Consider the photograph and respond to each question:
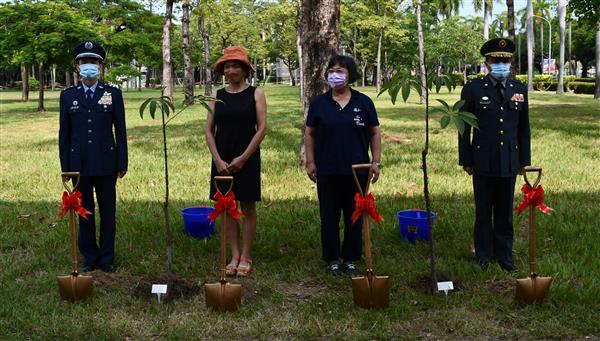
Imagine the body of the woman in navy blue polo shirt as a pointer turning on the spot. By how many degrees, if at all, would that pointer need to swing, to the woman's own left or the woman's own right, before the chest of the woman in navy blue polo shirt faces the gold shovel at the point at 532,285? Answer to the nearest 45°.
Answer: approximately 45° to the woman's own left

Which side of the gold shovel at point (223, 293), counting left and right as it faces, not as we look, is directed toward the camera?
front

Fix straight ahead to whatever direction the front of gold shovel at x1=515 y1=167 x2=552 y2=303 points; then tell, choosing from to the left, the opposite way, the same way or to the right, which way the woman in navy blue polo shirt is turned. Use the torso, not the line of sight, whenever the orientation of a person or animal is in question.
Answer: the same way

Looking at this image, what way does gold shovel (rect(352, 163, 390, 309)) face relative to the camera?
toward the camera

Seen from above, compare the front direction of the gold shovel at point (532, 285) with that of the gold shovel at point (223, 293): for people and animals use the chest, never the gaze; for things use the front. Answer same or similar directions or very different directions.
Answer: same or similar directions

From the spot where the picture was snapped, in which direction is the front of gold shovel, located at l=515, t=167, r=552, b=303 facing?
facing the viewer

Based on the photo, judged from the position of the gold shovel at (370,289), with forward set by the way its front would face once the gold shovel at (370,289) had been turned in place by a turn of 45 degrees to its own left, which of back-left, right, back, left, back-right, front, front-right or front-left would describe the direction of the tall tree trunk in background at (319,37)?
back-left

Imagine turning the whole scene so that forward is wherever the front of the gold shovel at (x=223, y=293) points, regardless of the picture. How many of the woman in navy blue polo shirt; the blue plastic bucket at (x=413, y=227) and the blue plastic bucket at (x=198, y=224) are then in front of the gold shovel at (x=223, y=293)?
0

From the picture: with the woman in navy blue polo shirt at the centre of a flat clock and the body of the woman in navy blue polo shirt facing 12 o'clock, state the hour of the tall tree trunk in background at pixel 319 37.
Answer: The tall tree trunk in background is roughly at 6 o'clock from the woman in navy blue polo shirt.
